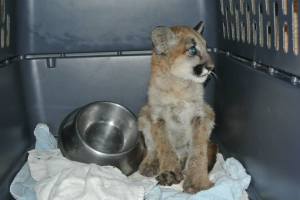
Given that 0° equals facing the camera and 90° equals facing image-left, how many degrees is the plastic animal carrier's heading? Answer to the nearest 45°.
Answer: approximately 0°
